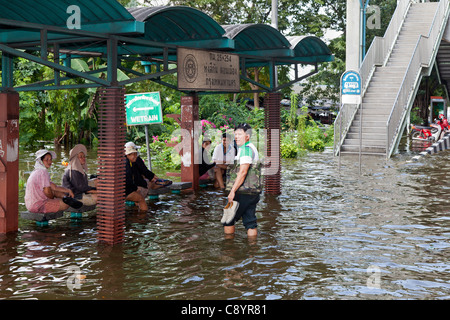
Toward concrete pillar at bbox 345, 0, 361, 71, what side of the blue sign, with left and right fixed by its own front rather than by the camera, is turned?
back

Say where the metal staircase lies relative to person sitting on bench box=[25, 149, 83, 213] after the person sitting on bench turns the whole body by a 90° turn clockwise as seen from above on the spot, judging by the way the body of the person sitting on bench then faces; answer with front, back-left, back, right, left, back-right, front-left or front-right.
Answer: back-left

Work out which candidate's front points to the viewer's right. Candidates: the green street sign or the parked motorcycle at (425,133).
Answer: the parked motorcycle

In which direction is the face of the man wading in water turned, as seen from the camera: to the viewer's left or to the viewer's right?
to the viewer's left

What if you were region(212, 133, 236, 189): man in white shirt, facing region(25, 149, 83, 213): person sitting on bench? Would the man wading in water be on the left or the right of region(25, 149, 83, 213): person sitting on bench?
left

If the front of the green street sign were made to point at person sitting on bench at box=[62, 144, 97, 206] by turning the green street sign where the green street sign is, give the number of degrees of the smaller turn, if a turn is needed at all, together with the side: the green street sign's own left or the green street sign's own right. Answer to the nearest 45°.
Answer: approximately 45° to the green street sign's own right

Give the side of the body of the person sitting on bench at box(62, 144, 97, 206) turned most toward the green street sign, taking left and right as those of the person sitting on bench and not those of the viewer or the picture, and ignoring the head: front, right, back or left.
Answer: left

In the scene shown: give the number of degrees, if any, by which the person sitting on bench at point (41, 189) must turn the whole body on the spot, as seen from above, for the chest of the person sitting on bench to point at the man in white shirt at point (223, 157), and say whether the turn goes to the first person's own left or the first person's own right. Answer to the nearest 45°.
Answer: approximately 45° to the first person's own left

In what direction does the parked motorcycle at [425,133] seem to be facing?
to the viewer's right

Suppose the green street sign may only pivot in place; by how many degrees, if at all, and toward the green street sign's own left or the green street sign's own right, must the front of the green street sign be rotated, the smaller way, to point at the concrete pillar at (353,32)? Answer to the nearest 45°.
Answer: approximately 135° to the green street sign's own left
